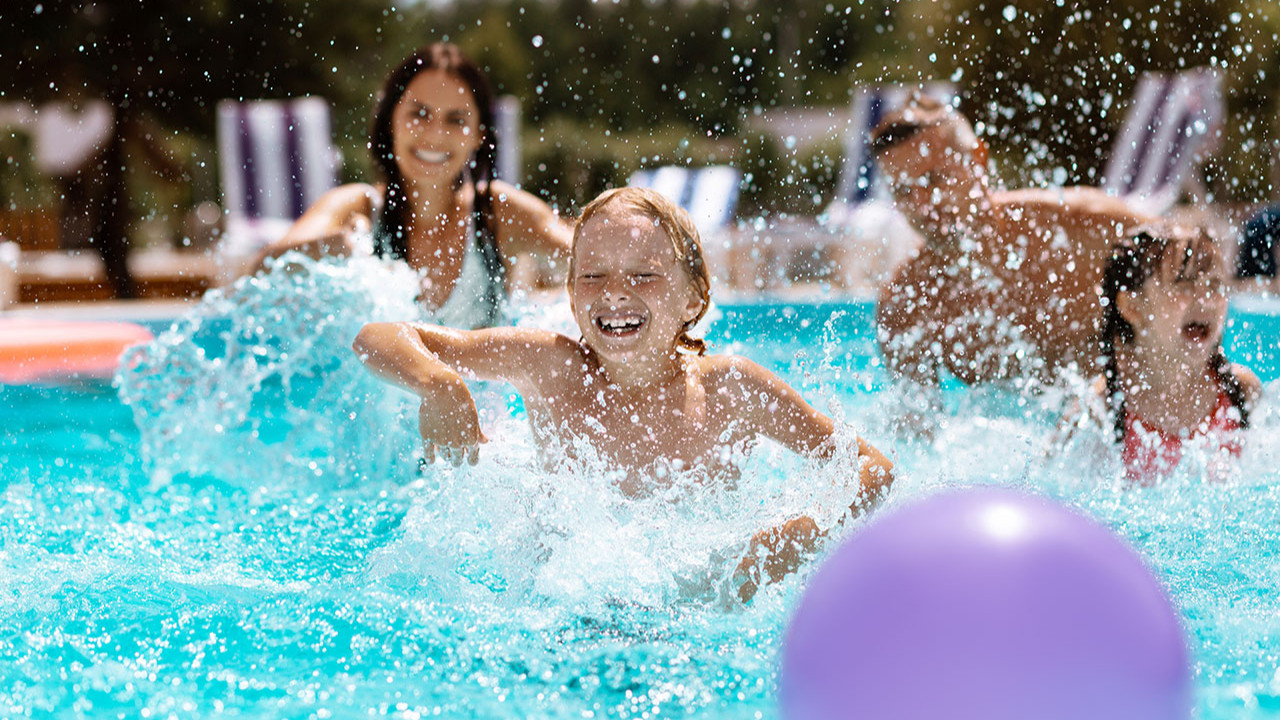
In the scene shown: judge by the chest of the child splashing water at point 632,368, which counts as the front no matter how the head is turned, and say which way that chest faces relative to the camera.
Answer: toward the camera

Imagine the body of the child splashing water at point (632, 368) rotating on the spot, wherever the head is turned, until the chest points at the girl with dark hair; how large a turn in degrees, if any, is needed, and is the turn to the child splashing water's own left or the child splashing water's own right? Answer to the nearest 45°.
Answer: approximately 135° to the child splashing water's own left

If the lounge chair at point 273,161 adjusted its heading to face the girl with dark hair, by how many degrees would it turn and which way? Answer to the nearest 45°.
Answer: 0° — it already faces them

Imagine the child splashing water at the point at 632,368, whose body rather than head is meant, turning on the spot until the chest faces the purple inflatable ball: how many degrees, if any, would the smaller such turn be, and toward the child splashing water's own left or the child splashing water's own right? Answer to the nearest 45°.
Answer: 0° — they already face it

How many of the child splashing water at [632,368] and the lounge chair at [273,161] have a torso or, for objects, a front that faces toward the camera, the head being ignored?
2

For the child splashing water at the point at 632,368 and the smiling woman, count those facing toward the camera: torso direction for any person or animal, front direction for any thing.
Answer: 2

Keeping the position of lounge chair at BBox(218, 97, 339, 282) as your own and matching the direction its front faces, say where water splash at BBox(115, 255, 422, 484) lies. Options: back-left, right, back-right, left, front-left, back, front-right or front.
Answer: front

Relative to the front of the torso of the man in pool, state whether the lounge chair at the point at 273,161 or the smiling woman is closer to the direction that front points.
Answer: the smiling woman

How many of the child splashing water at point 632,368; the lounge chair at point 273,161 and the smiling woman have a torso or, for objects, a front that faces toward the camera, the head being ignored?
3

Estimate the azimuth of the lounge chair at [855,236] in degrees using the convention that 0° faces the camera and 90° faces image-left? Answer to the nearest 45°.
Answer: approximately 45°

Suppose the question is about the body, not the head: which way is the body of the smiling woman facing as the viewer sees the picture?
toward the camera
